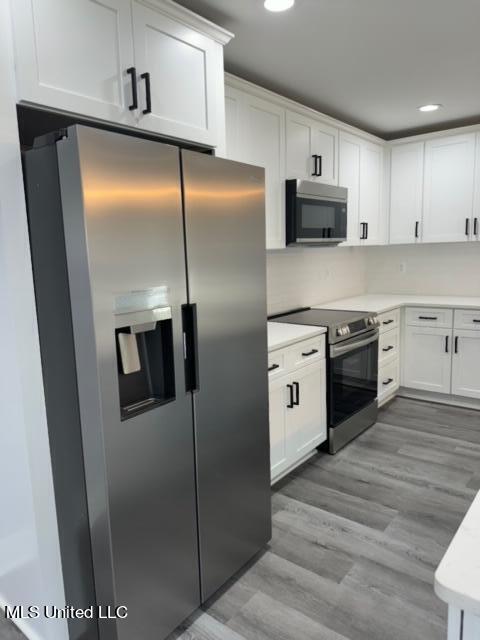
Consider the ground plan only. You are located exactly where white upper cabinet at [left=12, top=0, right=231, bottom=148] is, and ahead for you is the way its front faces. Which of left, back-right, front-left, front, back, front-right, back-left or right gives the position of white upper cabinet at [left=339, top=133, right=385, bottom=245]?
left

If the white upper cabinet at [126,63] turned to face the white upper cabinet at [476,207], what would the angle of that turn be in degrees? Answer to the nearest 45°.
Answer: approximately 90° to its left

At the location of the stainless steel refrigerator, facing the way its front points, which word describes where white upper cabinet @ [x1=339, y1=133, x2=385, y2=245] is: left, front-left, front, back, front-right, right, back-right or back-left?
left

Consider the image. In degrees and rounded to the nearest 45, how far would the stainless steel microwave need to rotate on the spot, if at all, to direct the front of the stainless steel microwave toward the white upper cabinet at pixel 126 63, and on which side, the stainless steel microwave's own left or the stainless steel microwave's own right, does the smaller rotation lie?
approximately 45° to the stainless steel microwave's own right

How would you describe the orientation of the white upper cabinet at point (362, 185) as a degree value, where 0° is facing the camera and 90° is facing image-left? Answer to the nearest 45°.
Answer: approximately 315°

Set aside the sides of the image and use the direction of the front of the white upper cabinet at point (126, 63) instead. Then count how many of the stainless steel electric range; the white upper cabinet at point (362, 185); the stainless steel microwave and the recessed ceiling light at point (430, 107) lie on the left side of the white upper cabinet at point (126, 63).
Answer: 4
